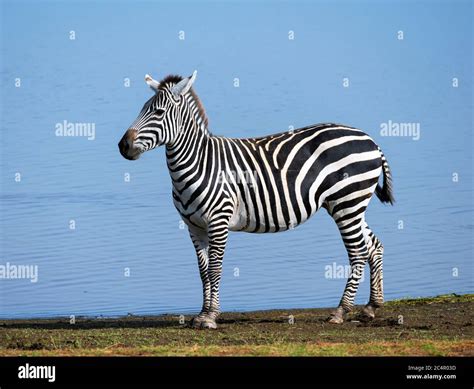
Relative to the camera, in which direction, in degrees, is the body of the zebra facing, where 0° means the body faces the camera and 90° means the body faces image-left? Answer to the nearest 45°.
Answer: approximately 90°
